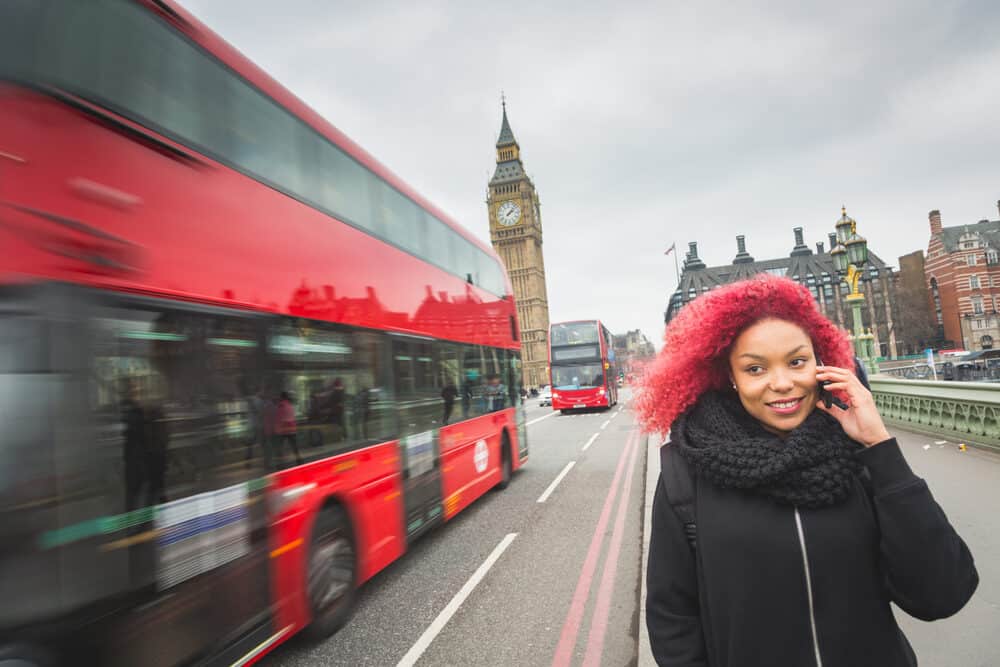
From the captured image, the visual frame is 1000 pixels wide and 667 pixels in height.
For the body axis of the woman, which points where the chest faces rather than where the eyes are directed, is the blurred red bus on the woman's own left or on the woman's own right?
on the woman's own right

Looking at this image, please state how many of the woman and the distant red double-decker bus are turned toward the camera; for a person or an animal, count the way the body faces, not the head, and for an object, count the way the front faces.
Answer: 2

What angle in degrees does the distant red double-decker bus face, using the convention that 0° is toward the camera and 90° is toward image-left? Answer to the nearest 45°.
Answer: approximately 0°
